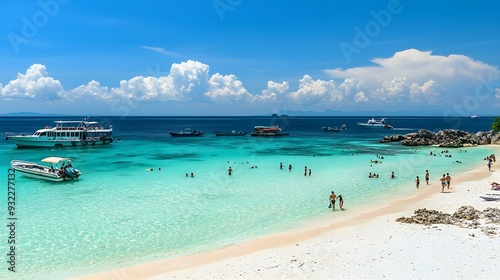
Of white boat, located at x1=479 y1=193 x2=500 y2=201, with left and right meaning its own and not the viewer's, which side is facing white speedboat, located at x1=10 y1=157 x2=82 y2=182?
front

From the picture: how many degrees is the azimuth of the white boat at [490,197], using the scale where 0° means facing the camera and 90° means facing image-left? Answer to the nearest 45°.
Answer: approximately 90°
